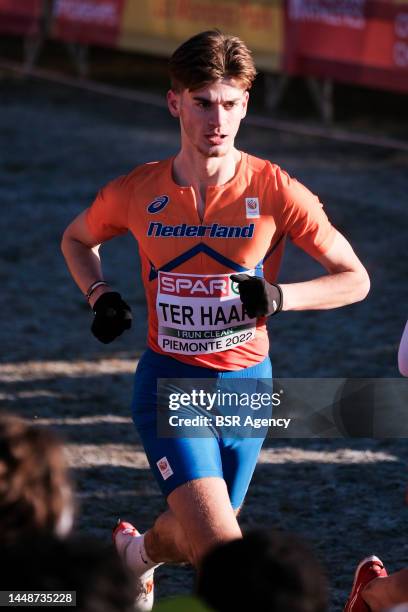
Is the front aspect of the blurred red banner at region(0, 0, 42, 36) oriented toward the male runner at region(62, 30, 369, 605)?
yes

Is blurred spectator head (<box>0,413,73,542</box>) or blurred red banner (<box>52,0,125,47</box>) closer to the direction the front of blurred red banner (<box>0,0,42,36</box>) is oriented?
the blurred spectator head

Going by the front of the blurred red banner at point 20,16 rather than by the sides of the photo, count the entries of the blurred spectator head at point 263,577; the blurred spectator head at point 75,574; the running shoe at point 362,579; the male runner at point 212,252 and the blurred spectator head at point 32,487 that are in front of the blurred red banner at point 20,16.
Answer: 5

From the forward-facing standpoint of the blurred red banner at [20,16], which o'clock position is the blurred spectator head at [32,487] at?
The blurred spectator head is roughly at 12 o'clock from the blurred red banner.

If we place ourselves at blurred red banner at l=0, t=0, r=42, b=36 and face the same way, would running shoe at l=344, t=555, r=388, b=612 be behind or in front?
in front

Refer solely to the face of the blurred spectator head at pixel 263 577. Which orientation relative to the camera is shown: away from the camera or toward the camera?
away from the camera

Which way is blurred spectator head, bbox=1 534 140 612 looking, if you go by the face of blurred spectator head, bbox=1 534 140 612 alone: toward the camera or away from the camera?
away from the camera

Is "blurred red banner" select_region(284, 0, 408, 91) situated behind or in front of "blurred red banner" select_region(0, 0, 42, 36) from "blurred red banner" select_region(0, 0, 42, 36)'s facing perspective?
in front

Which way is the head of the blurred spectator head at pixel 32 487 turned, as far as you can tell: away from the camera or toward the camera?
away from the camera

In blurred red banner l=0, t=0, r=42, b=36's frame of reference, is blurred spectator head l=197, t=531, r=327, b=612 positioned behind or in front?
in front

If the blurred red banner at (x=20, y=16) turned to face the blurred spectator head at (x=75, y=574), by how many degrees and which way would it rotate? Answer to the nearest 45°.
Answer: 0° — it already faces them

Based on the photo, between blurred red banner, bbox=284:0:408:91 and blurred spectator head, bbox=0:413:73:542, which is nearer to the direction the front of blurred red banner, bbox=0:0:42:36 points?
the blurred spectator head

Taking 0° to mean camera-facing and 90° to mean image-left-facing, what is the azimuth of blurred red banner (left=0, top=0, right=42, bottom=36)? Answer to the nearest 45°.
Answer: approximately 0°
